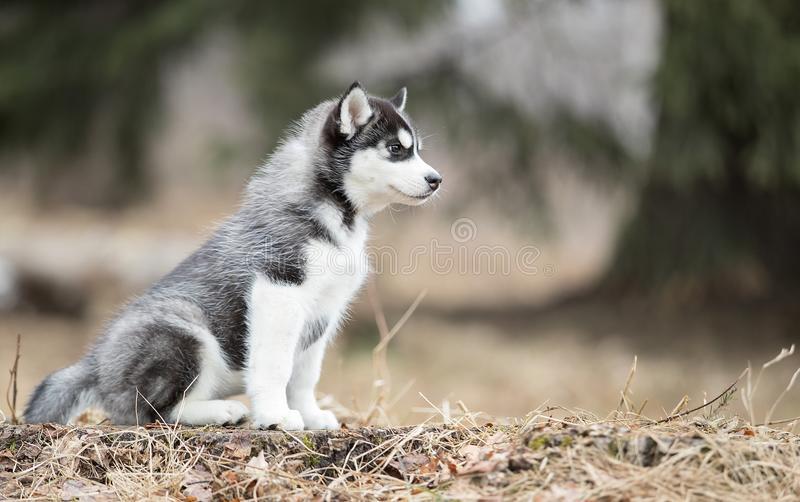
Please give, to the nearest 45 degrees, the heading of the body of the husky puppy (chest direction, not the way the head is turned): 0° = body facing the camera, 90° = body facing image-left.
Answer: approximately 270°
